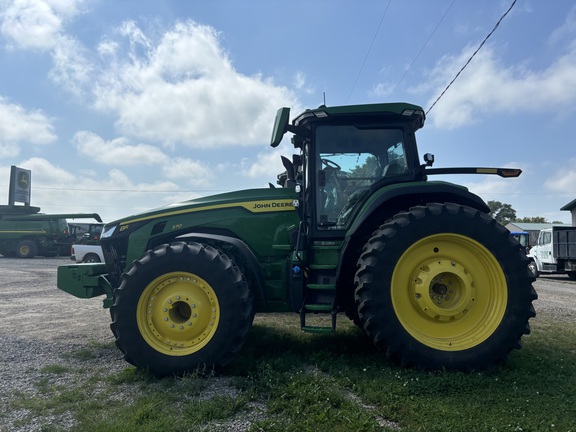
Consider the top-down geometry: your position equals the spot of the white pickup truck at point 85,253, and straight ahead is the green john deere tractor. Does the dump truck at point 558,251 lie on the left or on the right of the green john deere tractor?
left

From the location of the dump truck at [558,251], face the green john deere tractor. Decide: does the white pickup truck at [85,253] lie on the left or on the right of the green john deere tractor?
right

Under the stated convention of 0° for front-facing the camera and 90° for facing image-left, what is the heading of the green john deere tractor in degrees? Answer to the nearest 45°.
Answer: approximately 90°

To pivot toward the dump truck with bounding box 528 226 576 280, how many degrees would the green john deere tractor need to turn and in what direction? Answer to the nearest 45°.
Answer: approximately 135° to its right

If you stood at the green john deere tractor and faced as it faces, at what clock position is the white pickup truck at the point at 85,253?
The white pickup truck is roughly at 2 o'clock from the green john deere tractor.

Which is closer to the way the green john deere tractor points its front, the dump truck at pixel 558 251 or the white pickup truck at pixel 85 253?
the white pickup truck
